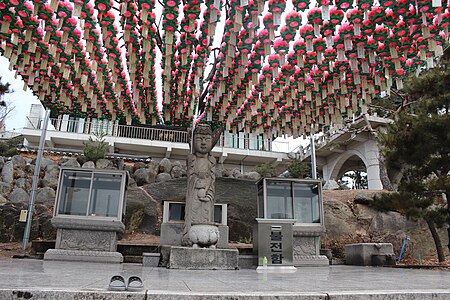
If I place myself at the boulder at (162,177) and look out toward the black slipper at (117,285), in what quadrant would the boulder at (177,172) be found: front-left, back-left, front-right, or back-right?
back-left

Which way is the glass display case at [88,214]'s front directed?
toward the camera

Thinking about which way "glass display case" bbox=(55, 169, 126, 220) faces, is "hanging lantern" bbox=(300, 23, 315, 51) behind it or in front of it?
in front

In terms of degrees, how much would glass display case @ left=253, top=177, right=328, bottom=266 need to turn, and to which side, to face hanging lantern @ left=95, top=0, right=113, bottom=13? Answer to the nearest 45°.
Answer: approximately 45° to its right

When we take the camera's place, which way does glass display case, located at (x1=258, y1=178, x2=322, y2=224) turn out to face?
facing the viewer

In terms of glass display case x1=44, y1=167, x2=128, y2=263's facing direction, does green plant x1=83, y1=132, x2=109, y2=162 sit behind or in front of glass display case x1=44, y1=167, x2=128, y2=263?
behind

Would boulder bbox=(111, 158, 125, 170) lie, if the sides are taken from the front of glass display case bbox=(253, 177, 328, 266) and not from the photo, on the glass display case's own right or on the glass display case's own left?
on the glass display case's own right

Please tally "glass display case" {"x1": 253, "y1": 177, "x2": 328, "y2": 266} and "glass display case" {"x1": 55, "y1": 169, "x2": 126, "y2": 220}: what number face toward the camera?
2

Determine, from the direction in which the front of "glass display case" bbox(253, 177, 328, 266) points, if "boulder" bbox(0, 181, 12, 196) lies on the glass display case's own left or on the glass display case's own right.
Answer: on the glass display case's own right

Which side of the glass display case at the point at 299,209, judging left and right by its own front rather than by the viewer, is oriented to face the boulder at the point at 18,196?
right

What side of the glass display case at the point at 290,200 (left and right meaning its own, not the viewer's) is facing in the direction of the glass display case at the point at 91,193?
right

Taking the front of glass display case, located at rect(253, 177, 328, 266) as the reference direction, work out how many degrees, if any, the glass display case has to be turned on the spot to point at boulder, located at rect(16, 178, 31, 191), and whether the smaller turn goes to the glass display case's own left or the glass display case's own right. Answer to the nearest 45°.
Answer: approximately 90° to the glass display case's own right

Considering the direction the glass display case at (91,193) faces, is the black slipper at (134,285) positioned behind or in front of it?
in front

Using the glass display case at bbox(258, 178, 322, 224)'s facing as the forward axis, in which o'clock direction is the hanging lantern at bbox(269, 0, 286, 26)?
The hanging lantern is roughly at 12 o'clock from the glass display case.
